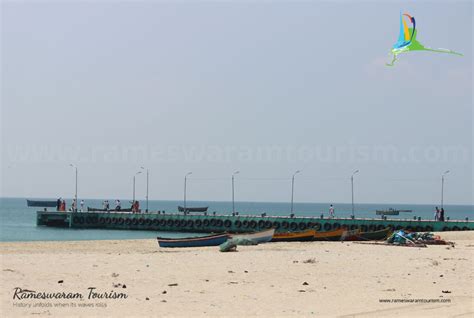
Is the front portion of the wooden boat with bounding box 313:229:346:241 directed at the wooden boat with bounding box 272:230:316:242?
no

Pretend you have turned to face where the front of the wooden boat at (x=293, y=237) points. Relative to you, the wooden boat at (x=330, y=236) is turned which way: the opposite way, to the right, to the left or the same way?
the same way

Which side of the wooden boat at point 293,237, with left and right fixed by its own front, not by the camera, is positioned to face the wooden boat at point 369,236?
front

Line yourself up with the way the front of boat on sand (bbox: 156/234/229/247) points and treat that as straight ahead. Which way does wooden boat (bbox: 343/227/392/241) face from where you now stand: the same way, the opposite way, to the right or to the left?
the same way

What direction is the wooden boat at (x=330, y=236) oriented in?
to the viewer's right

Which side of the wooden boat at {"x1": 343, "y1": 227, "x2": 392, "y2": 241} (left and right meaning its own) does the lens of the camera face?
right

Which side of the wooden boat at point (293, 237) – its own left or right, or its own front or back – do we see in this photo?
right

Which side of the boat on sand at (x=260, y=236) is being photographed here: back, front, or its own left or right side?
right

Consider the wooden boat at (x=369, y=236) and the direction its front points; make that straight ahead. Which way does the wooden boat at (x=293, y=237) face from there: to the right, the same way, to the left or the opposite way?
the same way

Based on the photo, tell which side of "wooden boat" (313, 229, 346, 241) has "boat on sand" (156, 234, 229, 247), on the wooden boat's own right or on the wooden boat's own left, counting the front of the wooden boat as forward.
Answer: on the wooden boat's own right

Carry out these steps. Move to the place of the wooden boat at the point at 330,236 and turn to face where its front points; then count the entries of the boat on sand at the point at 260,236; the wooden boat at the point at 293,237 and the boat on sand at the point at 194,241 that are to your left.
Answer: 0

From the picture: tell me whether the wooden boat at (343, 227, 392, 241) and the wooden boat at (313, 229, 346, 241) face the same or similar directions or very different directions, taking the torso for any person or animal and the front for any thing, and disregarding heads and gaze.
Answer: same or similar directions
